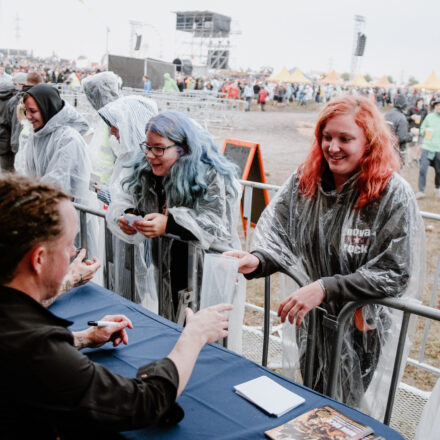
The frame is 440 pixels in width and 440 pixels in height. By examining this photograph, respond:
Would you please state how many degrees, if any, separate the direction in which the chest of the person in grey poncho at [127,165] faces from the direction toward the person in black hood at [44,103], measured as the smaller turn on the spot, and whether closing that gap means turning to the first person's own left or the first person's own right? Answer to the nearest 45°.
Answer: approximately 45° to the first person's own right

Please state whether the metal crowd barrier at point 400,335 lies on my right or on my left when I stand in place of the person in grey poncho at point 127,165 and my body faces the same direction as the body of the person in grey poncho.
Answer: on my left

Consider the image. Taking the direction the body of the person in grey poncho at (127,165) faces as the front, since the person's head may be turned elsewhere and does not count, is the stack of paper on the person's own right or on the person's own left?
on the person's own left

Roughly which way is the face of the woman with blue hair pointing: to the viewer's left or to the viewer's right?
to the viewer's left

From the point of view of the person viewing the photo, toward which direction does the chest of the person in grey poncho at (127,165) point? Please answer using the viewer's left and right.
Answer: facing to the left of the viewer

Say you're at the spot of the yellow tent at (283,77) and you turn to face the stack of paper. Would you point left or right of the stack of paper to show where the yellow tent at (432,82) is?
left

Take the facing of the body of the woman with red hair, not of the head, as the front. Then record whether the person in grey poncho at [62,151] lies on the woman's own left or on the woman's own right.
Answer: on the woman's own right

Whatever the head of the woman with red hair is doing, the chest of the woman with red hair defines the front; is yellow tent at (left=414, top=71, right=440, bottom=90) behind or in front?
behind
